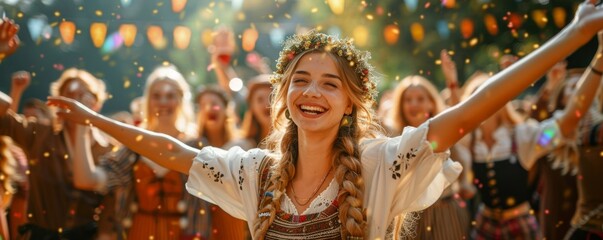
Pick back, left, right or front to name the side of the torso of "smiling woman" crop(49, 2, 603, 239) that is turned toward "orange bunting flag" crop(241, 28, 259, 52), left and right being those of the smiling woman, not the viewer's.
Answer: back

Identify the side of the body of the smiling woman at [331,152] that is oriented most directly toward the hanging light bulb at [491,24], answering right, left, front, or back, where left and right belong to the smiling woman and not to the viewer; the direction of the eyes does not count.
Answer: back

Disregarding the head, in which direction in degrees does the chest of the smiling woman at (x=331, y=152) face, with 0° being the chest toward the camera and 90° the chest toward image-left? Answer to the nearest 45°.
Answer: approximately 0°

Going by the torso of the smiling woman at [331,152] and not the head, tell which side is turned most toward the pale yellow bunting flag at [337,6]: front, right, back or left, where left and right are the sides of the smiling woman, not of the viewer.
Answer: back

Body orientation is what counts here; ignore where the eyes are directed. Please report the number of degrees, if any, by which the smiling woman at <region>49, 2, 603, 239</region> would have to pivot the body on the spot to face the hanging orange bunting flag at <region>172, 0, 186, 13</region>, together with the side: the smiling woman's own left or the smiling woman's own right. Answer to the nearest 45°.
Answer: approximately 180°

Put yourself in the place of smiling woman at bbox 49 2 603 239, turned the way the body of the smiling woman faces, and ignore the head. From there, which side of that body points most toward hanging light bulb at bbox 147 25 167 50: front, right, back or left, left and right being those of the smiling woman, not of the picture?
back

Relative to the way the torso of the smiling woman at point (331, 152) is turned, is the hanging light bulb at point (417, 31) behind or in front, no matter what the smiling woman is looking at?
behind

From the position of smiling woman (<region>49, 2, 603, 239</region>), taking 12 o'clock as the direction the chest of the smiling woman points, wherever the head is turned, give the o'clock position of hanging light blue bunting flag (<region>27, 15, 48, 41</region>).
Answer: The hanging light blue bunting flag is roughly at 5 o'clock from the smiling woman.

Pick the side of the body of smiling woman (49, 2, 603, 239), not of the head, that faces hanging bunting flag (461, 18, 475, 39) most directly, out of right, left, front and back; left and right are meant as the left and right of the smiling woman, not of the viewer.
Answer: back

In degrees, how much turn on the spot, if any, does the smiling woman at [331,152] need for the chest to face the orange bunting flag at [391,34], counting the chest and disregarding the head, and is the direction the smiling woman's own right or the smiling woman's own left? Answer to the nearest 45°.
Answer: approximately 180°
